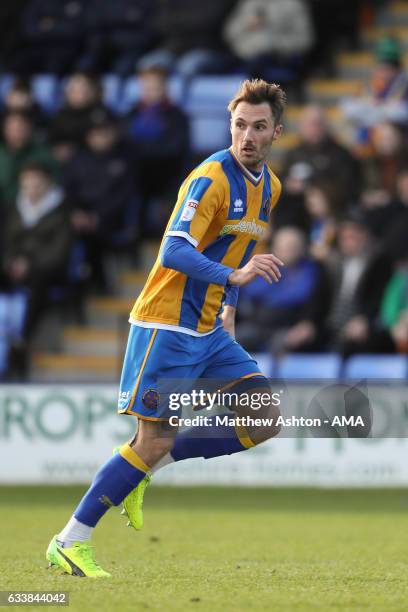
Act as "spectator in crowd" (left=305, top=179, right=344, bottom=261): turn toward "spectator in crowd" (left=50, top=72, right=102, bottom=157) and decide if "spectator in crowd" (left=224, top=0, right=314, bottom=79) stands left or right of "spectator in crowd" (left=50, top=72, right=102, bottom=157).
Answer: right

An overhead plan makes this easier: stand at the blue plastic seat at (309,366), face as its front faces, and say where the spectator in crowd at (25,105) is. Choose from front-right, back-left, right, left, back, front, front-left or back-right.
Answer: back-right

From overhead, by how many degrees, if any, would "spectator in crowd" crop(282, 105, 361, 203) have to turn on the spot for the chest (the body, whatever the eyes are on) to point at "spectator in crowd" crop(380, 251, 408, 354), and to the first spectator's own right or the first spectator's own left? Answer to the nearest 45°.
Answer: approximately 45° to the first spectator's own left

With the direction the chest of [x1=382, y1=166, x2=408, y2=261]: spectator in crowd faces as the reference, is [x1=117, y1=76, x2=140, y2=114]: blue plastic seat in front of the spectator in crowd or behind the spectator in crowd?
behind

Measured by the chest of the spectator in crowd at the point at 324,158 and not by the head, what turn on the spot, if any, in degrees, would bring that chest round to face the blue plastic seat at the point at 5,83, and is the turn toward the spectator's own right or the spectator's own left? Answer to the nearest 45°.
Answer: approximately 135° to the spectator's own right

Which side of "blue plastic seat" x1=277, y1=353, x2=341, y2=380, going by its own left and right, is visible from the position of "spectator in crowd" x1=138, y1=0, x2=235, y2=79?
back

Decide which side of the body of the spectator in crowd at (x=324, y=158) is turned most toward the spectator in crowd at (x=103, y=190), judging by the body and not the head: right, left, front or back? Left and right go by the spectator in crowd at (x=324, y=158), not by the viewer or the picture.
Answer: right

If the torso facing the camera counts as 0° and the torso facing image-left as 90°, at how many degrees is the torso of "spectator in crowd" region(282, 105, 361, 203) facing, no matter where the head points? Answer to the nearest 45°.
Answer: approximately 0°

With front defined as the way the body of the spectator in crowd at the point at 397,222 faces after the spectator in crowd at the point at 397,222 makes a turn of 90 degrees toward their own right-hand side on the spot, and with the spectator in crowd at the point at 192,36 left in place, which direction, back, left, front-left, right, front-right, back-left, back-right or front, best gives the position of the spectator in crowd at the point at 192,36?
front-right

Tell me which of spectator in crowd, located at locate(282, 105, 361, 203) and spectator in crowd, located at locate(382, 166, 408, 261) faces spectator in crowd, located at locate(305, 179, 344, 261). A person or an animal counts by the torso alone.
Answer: spectator in crowd, located at locate(282, 105, 361, 203)
